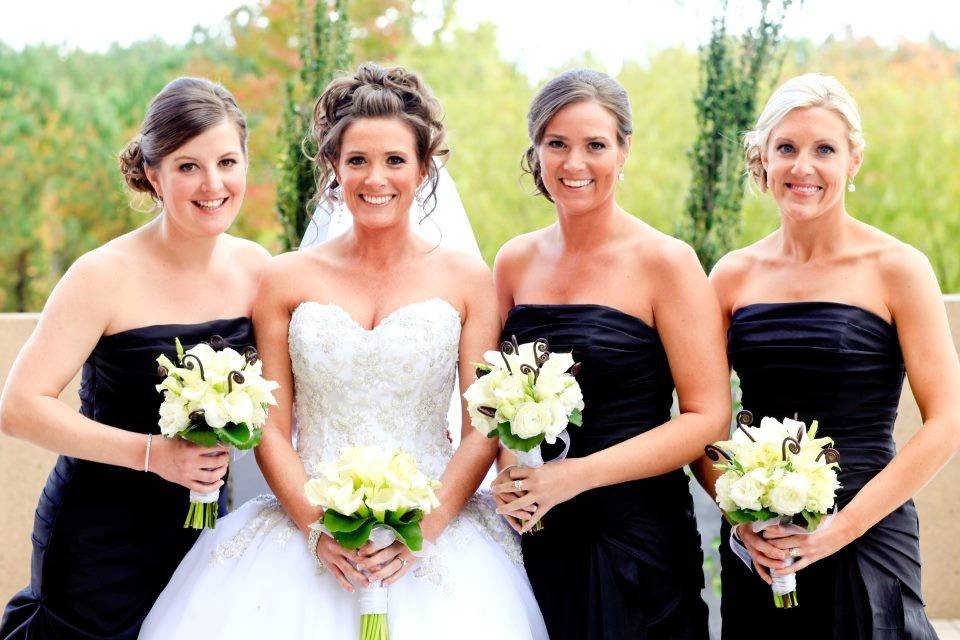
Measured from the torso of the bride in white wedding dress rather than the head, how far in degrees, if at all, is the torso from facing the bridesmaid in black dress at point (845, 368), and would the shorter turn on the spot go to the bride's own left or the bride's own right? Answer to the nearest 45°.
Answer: approximately 90° to the bride's own left

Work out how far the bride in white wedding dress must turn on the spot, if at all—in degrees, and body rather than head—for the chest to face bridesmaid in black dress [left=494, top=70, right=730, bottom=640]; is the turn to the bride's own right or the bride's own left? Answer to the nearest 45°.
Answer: approximately 90° to the bride's own left

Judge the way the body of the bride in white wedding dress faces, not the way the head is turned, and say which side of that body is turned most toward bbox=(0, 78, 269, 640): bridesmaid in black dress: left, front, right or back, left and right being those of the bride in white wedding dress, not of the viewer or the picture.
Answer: right

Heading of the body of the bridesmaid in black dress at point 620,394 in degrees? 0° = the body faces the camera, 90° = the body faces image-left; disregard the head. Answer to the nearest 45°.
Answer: approximately 45°

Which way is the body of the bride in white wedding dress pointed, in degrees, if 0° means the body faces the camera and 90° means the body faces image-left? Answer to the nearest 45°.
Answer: approximately 0°
